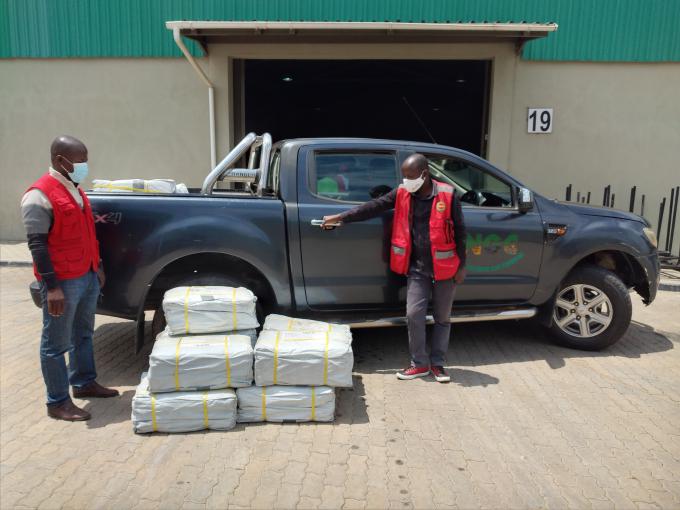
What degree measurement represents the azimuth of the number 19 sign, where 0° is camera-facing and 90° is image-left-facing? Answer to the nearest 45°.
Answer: approximately 0°

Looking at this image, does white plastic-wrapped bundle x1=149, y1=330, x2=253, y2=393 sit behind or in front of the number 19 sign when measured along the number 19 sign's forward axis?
in front

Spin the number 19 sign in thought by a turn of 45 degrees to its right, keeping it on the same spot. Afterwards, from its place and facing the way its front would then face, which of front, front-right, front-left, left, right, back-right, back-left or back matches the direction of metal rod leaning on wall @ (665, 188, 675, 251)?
back-left

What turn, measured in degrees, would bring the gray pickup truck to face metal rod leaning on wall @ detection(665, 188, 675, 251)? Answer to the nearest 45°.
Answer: approximately 45° to its left

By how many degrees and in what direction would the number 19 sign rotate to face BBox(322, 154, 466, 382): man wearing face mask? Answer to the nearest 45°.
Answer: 0° — it already faces them

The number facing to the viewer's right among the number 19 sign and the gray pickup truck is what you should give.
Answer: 1

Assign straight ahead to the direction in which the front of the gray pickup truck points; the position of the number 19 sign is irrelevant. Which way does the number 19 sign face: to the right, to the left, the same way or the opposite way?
to the right

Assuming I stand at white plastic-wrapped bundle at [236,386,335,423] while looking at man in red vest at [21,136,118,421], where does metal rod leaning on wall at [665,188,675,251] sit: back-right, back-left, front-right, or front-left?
back-right

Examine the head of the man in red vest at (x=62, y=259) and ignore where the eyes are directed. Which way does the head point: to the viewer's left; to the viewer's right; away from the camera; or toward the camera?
to the viewer's right

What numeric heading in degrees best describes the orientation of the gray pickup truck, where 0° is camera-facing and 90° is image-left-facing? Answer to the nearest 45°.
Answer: approximately 270°

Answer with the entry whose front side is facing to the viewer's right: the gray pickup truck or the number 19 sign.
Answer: the gray pickup truck
